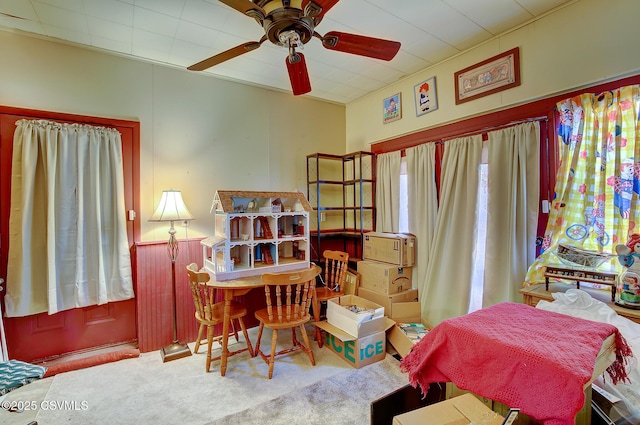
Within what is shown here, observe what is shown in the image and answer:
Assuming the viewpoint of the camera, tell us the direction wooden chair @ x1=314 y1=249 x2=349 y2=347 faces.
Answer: facing the viewer and to the left of the viewer

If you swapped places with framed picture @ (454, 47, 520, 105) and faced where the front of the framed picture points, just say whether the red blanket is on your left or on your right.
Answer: on your left

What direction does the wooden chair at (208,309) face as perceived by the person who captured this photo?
facing away from the viewer and to the right of the viewer

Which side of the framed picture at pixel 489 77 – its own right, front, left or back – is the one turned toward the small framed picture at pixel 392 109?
right

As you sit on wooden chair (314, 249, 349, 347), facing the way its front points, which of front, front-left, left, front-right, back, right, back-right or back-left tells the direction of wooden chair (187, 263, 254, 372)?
front

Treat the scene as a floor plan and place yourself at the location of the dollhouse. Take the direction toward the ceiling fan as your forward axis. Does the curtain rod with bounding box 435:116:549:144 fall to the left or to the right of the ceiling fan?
left

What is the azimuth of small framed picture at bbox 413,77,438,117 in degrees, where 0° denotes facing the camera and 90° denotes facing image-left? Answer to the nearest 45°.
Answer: approximately 45°

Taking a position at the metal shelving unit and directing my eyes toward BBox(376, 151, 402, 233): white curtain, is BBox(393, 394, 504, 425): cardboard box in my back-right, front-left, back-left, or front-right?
front-right

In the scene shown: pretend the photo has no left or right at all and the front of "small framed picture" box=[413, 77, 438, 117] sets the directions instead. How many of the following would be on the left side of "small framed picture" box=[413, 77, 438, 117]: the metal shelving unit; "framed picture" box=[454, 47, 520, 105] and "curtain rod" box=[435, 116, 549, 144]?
2

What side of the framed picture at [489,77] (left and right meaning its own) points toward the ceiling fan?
front

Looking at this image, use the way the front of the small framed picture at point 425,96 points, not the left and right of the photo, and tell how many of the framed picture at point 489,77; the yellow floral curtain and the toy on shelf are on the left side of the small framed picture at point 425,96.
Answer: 3

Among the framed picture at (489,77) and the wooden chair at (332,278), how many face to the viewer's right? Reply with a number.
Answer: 0
